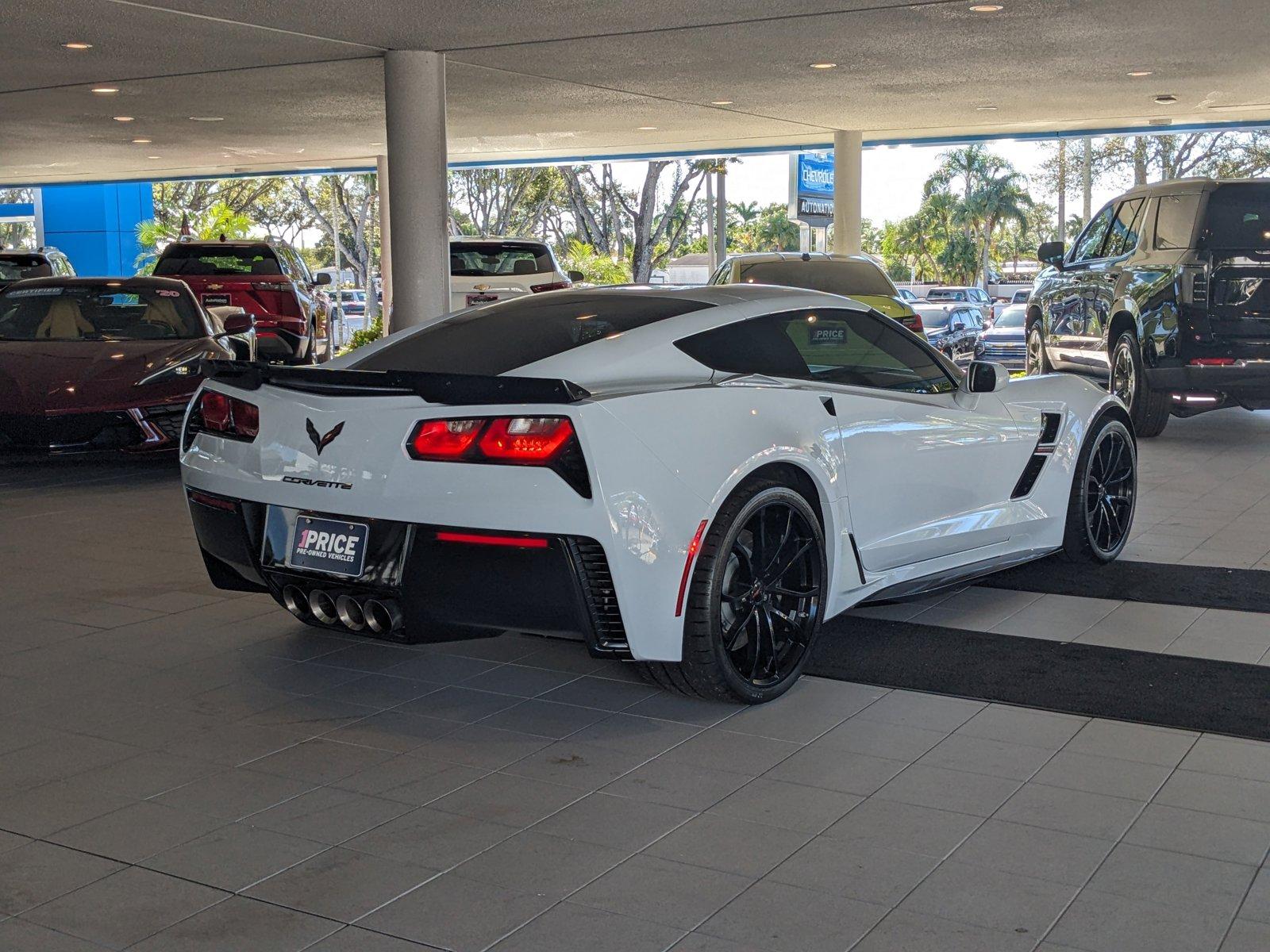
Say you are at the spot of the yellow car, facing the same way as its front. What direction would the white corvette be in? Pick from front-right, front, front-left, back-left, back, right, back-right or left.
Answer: back-left

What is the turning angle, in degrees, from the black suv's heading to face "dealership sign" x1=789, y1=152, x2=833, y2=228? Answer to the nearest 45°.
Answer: approximately 45° to its right

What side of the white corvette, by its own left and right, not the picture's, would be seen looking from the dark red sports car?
left

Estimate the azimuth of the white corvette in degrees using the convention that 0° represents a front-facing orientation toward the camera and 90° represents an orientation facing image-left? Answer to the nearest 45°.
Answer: approximately 225°

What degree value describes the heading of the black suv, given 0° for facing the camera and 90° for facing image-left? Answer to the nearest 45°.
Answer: approximately 135°

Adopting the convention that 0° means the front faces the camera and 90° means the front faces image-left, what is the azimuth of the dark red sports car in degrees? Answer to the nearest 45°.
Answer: approximately 45°

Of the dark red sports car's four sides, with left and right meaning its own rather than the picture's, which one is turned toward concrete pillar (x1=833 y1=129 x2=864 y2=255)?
left

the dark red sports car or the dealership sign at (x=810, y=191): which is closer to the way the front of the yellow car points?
the dealership sign

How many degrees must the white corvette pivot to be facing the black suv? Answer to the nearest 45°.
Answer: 0° — it already faces it

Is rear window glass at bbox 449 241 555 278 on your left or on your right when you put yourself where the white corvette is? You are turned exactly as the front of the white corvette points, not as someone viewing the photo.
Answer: on your left

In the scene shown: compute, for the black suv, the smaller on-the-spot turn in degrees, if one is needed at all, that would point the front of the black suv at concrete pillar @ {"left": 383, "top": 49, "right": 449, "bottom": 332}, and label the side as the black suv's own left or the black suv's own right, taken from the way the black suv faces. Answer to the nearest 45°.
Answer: approximately 45° to the black suv's own left

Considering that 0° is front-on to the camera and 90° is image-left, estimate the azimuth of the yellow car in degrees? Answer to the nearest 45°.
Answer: approximately 135°

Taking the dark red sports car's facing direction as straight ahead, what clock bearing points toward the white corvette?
The white corvette is roughly at 10 o'clock from the dark red sports car.
